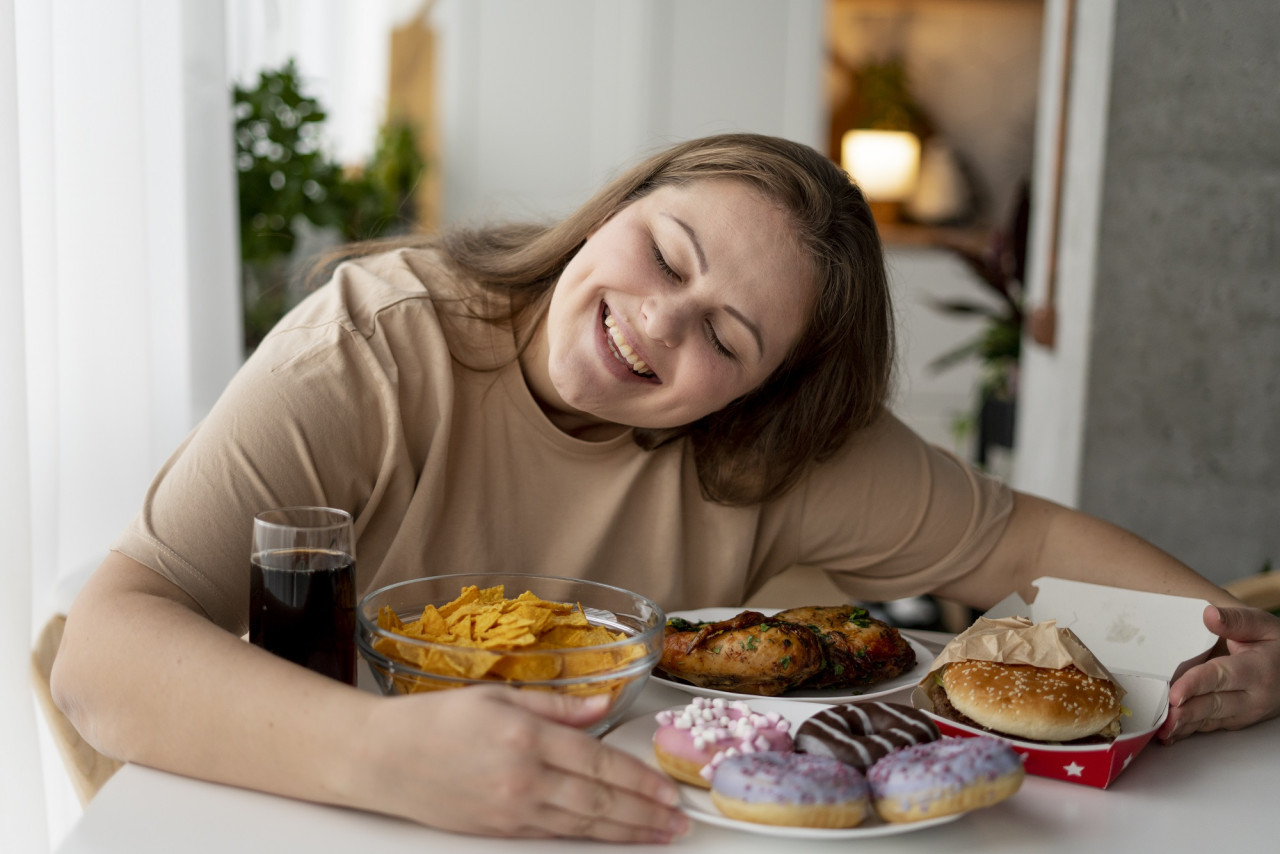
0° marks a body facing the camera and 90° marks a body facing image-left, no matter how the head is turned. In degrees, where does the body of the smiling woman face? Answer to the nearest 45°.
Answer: approximately 0°

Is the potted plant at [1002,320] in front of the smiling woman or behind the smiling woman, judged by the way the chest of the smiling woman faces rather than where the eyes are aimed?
behind
